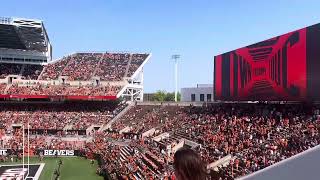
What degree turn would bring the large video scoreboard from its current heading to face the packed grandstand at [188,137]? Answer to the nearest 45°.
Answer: approximately 45° to its right

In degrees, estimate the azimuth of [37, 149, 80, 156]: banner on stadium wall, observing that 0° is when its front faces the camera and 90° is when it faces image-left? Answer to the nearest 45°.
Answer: approximately 0°

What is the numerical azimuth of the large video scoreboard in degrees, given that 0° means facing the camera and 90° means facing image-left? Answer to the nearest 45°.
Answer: approximately 45°
